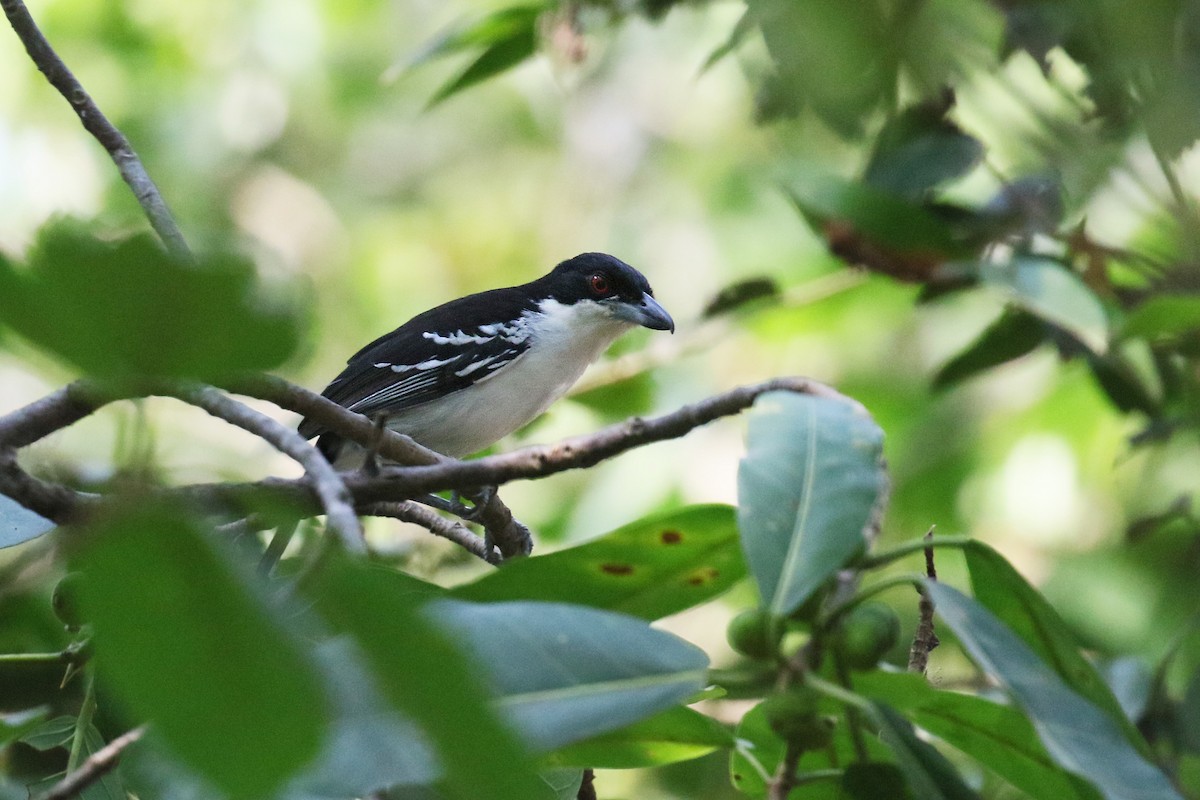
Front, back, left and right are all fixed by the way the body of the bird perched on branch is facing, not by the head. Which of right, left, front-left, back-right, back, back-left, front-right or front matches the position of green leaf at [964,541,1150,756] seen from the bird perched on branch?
front

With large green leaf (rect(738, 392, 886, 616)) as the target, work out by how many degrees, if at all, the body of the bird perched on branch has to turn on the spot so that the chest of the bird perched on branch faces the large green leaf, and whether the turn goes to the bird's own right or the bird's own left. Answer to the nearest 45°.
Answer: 0° — it already faces it

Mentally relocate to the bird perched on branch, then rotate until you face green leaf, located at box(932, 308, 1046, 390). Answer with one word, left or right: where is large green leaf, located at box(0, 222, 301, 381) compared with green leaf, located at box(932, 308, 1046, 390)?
right

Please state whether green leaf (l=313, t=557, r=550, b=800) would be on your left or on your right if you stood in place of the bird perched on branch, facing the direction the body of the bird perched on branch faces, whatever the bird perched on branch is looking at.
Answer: on your right

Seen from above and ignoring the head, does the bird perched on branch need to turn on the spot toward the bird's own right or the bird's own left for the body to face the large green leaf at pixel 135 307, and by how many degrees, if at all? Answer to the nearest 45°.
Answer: approximately 90° to the bird's own right

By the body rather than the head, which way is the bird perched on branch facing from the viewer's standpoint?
to the viewer's right

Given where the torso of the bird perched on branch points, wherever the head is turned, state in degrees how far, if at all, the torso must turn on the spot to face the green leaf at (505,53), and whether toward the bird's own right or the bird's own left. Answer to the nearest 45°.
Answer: approximately 90° to the bird's own right
